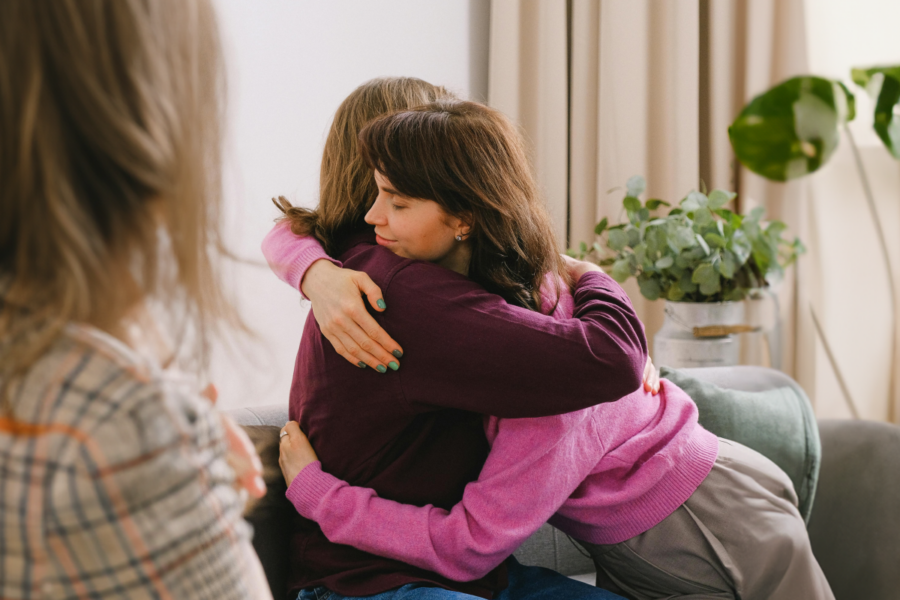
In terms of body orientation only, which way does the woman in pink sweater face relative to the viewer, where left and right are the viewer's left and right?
facing to the left of the viewer

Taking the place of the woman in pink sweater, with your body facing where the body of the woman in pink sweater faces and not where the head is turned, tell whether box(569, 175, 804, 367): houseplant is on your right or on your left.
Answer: on your right

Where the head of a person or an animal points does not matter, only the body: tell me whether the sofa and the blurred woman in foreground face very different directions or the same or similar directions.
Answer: very different directions

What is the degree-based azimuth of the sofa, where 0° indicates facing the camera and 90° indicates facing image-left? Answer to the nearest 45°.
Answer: approximately 0°

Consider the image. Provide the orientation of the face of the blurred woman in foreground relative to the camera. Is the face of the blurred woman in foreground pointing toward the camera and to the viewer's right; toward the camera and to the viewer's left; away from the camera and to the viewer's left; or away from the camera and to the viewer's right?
away from the camera and to the viewer's right

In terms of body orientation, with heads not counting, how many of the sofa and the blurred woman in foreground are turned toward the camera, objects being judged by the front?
1

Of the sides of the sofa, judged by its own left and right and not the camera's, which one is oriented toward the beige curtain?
back

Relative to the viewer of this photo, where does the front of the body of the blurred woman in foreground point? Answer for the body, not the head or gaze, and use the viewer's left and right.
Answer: facing away from the viewer and to the right of the viewer
